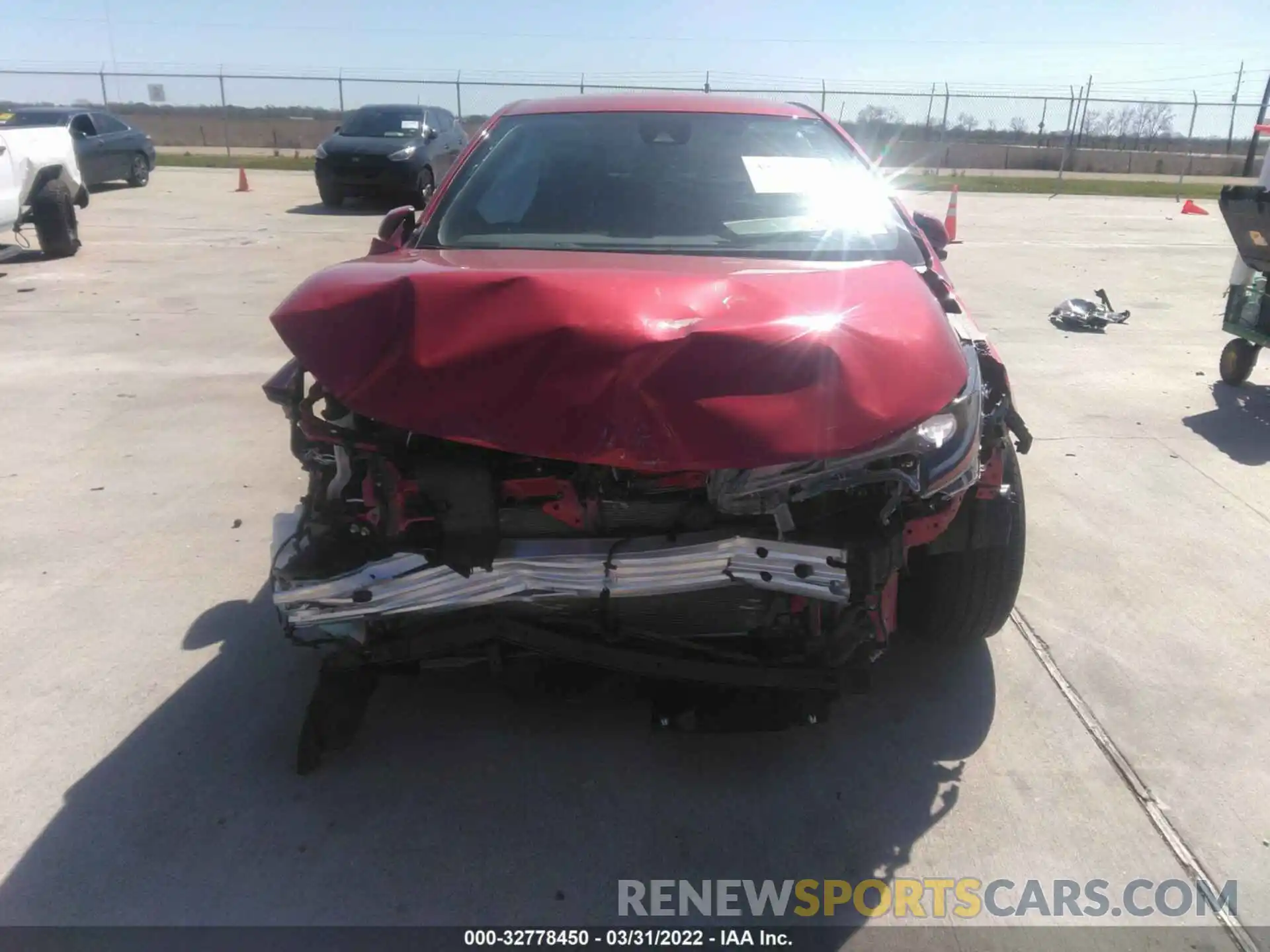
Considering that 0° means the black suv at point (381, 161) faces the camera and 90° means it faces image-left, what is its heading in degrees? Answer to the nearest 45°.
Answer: approximately 45°

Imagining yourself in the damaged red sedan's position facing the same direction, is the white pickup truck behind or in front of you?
behind

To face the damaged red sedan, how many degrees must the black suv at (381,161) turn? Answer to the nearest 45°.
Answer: approximately 45° to its left

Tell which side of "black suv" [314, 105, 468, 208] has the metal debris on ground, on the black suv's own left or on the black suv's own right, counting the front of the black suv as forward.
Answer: on the black suv's own left

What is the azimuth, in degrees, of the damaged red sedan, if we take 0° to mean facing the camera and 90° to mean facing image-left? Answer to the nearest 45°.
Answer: approximately 0°

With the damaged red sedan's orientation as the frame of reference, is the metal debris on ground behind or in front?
behind
